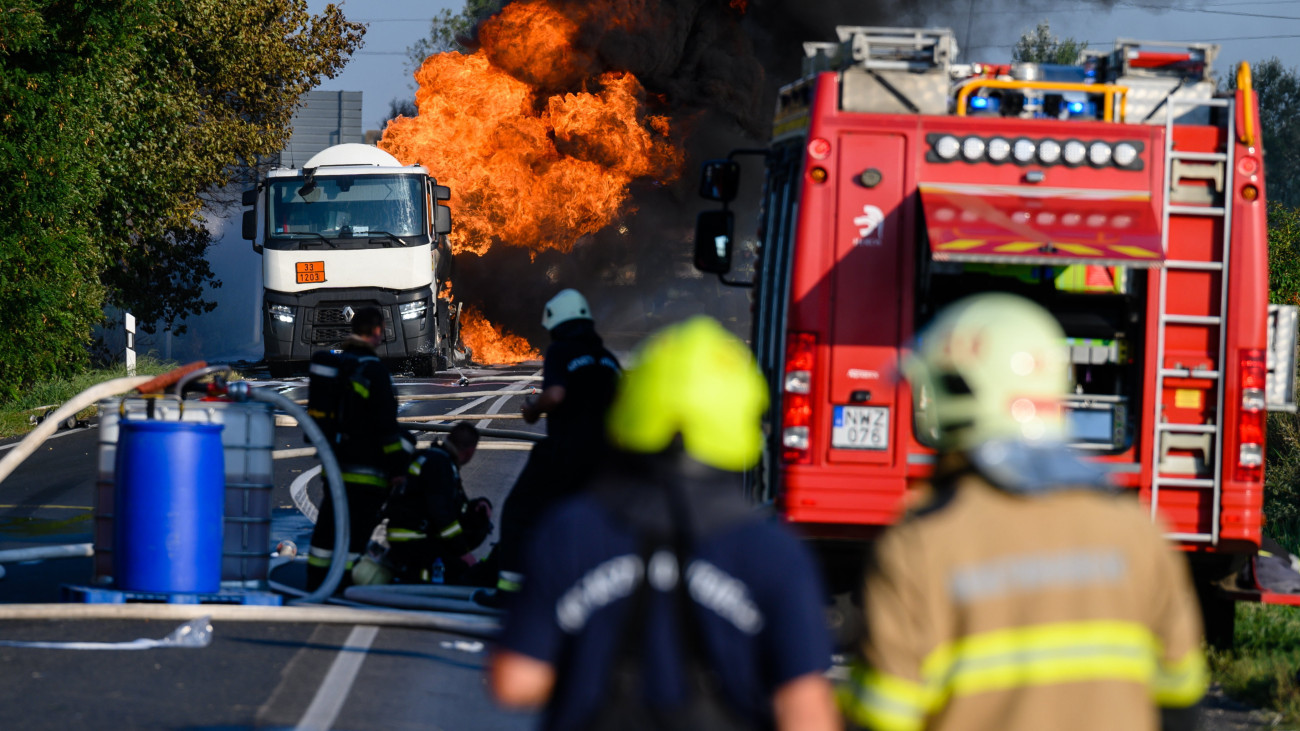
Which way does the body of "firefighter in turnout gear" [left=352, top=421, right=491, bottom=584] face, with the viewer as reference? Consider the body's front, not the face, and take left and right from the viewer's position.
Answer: facing to the right of the viewer

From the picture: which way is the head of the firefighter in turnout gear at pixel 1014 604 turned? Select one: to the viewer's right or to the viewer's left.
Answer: to the viewer's left

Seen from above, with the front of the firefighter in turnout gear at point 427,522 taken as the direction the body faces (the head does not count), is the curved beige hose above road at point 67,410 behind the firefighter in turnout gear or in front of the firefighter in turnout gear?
behind

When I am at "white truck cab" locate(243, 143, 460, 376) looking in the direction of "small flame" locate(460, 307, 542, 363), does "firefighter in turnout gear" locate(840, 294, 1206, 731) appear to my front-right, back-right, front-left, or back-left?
back-right

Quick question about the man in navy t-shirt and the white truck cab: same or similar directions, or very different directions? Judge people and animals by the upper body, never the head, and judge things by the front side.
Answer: very different directions

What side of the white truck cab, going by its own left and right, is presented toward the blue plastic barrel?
front

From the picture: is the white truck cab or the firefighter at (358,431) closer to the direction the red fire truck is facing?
the white truck cab

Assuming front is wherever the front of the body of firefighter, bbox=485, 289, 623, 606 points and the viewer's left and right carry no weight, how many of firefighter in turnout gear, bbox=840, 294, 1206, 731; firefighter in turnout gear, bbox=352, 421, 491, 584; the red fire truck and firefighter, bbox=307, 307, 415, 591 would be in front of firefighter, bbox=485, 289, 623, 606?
2

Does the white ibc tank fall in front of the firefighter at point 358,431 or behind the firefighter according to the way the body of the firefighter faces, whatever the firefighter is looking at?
behind

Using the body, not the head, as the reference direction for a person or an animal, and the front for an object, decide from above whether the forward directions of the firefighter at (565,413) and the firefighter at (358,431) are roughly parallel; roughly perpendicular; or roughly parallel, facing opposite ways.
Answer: roughly perpendicular

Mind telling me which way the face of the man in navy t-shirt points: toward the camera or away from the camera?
away from the camera

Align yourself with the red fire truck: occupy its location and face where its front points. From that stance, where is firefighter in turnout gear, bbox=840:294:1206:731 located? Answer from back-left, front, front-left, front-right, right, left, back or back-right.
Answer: back

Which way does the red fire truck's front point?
away from the camera

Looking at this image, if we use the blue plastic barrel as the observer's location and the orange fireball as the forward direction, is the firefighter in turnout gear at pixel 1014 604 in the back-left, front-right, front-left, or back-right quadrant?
back-right

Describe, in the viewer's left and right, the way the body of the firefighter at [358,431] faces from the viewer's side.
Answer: facing away from the viewer and to the right of the viewer

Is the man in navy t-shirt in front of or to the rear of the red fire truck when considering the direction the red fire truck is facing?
to the rear

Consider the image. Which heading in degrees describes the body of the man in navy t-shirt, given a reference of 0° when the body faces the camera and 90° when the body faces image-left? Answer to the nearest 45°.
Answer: approximately 180°
